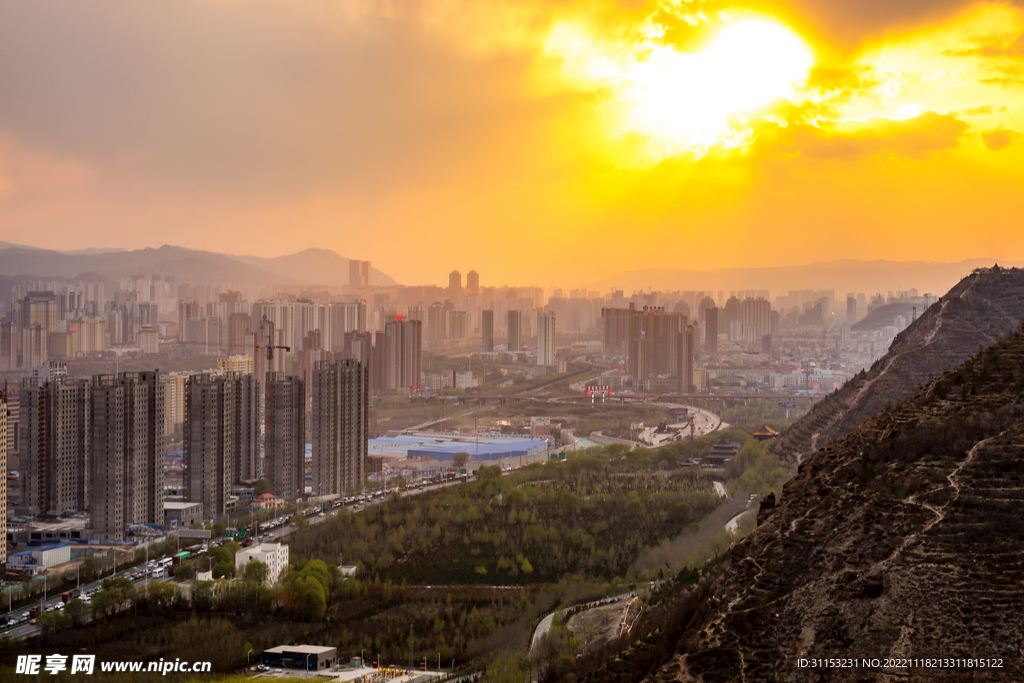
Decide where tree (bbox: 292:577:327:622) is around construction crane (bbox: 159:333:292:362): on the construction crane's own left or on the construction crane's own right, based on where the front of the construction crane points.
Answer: on the construction crane's own left

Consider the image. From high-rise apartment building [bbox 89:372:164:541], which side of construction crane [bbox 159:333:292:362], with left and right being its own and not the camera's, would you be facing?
left

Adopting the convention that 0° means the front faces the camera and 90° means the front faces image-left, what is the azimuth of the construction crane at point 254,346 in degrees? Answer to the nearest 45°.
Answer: approximately 90°

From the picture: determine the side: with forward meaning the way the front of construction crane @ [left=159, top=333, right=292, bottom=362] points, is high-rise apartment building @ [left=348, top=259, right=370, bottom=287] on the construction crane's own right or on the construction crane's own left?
on the construction crane's own right

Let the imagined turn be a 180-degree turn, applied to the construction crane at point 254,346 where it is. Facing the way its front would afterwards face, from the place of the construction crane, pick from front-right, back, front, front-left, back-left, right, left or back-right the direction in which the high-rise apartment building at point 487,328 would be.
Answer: front-left

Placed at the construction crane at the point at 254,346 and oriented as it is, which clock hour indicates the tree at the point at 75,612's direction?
The tree is roughly at 9 o'clock from the construction crane.

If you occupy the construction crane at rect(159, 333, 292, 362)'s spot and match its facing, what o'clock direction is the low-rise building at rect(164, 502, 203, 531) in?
The low-rise building is roughly at 9 o'clock from the construction crane.

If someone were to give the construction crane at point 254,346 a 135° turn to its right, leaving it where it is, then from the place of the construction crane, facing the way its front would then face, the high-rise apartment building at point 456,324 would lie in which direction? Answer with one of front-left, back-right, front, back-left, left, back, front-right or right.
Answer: front

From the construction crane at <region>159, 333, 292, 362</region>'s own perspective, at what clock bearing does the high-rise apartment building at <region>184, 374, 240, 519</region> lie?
The high-rise apartment building is roughly at 9 o'clock from the construction crane.

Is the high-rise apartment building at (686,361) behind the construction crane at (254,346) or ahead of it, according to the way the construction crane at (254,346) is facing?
behind

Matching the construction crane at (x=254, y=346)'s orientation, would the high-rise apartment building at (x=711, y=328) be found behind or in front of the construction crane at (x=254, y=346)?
behind

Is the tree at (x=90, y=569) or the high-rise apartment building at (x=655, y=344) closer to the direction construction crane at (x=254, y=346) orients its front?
the tree
